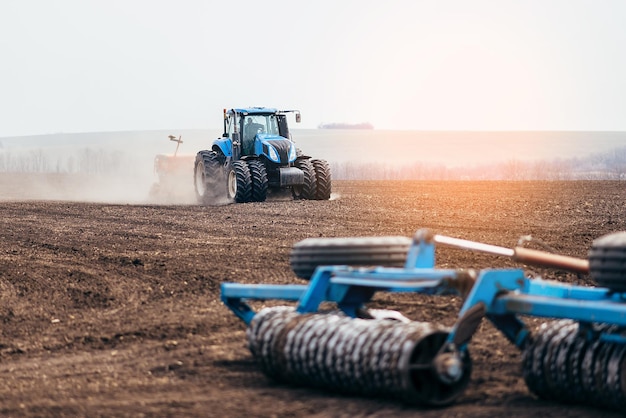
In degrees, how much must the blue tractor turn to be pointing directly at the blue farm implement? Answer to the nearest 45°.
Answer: approximately 45° to its right

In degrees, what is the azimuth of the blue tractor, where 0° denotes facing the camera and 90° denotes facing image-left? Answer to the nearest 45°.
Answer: approximately 315°
